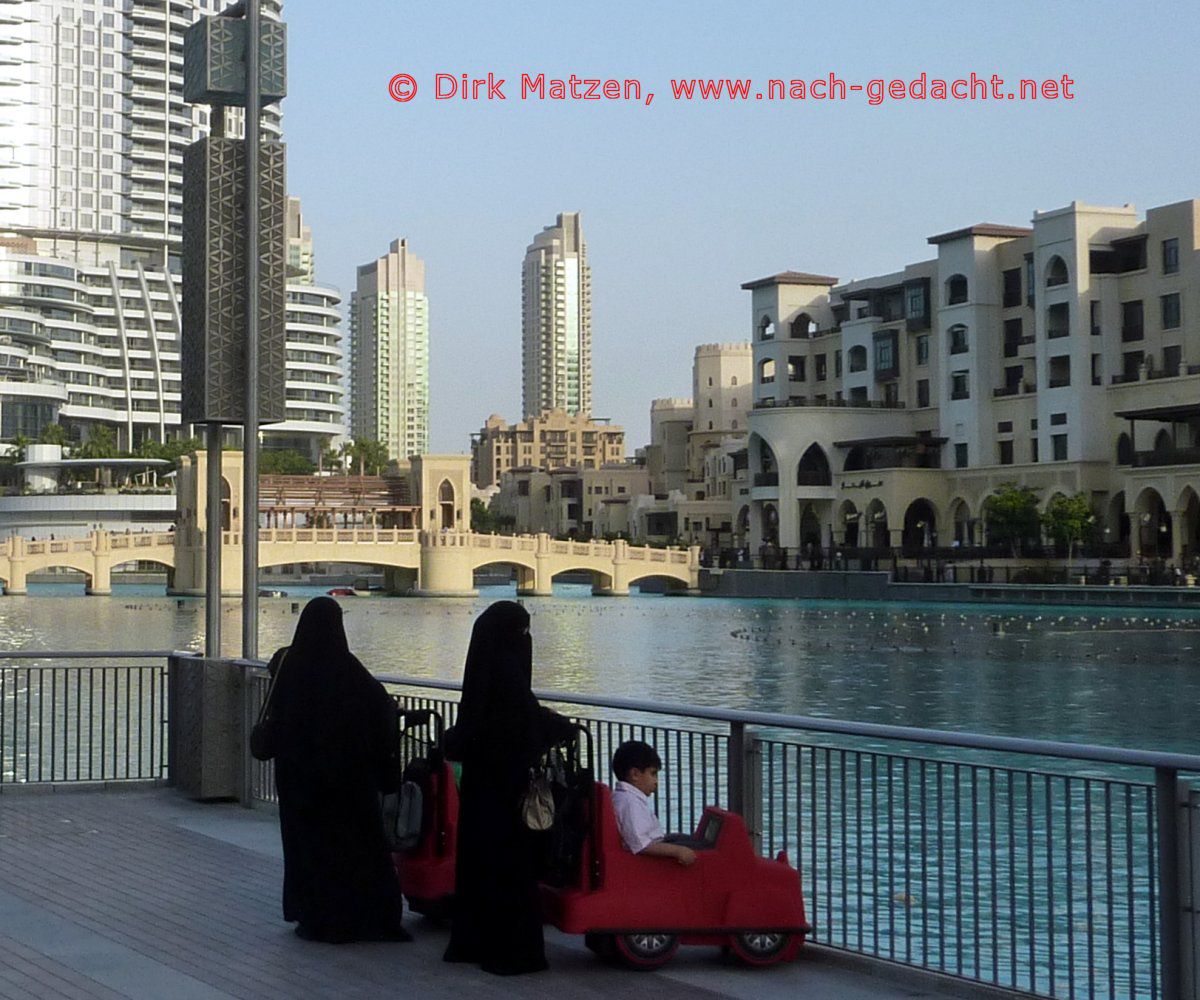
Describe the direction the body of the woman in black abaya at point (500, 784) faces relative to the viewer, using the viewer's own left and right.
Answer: facing away from the viewer and to the right of the viewer

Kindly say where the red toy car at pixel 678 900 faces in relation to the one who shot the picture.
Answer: facing to the right of the viewer

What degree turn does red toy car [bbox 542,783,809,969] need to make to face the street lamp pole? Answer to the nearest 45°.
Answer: approximately 135° to its left

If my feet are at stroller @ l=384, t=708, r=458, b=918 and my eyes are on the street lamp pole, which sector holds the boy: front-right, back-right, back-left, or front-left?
back-right

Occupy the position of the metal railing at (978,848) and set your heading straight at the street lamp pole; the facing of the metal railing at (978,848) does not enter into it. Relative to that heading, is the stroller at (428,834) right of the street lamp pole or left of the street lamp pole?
left

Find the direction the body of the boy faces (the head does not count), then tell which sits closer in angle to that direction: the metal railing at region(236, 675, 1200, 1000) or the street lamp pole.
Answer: the metal railing

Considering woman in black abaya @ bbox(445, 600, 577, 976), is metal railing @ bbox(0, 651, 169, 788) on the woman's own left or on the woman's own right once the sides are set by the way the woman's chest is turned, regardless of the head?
on the woman's own left

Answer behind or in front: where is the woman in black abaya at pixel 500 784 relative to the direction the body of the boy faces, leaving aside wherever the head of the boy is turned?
behind

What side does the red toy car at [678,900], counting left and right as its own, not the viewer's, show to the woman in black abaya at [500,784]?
back

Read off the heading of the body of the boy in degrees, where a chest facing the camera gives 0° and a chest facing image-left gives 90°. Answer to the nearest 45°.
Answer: approximately 270°

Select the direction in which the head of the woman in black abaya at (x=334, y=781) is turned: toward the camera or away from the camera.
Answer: away from the camera

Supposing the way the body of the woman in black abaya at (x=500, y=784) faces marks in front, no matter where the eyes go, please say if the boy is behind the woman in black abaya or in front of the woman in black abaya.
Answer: in front

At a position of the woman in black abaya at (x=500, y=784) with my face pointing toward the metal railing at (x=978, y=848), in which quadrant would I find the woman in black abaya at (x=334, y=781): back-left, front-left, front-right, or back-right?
back-left

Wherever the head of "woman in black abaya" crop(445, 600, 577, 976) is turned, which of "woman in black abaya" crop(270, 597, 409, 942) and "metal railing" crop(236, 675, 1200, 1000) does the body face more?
the metal railing

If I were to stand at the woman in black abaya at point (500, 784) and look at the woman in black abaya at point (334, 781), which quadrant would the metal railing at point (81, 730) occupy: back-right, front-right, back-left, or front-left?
front-right
